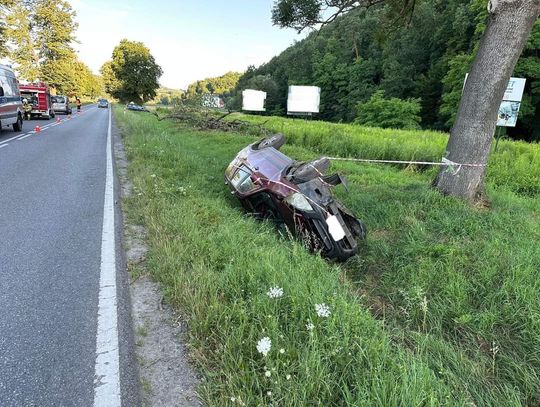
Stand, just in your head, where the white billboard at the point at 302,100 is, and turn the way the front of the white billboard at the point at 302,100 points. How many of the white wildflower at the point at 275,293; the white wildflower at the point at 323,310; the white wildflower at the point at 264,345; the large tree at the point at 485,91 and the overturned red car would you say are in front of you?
5

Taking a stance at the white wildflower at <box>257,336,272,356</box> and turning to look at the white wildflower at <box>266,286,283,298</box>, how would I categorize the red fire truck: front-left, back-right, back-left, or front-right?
front-left

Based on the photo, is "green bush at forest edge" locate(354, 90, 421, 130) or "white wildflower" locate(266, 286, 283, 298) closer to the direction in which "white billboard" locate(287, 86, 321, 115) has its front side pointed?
the white wildflower

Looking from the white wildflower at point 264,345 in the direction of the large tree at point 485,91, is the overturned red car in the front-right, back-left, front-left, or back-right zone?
front-left

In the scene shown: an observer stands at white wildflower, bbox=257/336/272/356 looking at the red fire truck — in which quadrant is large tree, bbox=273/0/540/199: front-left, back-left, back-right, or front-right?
front-right

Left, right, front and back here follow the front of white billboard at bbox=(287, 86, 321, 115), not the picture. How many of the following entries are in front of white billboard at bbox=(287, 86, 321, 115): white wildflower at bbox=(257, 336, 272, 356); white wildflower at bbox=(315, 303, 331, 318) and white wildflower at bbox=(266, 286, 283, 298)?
3

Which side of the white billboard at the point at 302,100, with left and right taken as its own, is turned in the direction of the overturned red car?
front

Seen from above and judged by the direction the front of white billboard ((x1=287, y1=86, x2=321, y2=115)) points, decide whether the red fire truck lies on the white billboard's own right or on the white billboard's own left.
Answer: on the white billboard's own right

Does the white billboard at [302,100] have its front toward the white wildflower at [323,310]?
yes

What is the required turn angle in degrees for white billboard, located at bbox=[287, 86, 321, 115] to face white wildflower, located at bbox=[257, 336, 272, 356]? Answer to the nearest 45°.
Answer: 0° — it already faces it

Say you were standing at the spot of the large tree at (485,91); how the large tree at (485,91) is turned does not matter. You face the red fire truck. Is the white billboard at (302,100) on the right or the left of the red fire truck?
right

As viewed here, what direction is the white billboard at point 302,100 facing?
toward the camera

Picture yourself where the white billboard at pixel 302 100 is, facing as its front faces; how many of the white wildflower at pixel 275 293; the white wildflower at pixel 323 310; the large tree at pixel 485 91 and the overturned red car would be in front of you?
4

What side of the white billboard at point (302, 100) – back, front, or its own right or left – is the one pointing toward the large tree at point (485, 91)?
front
